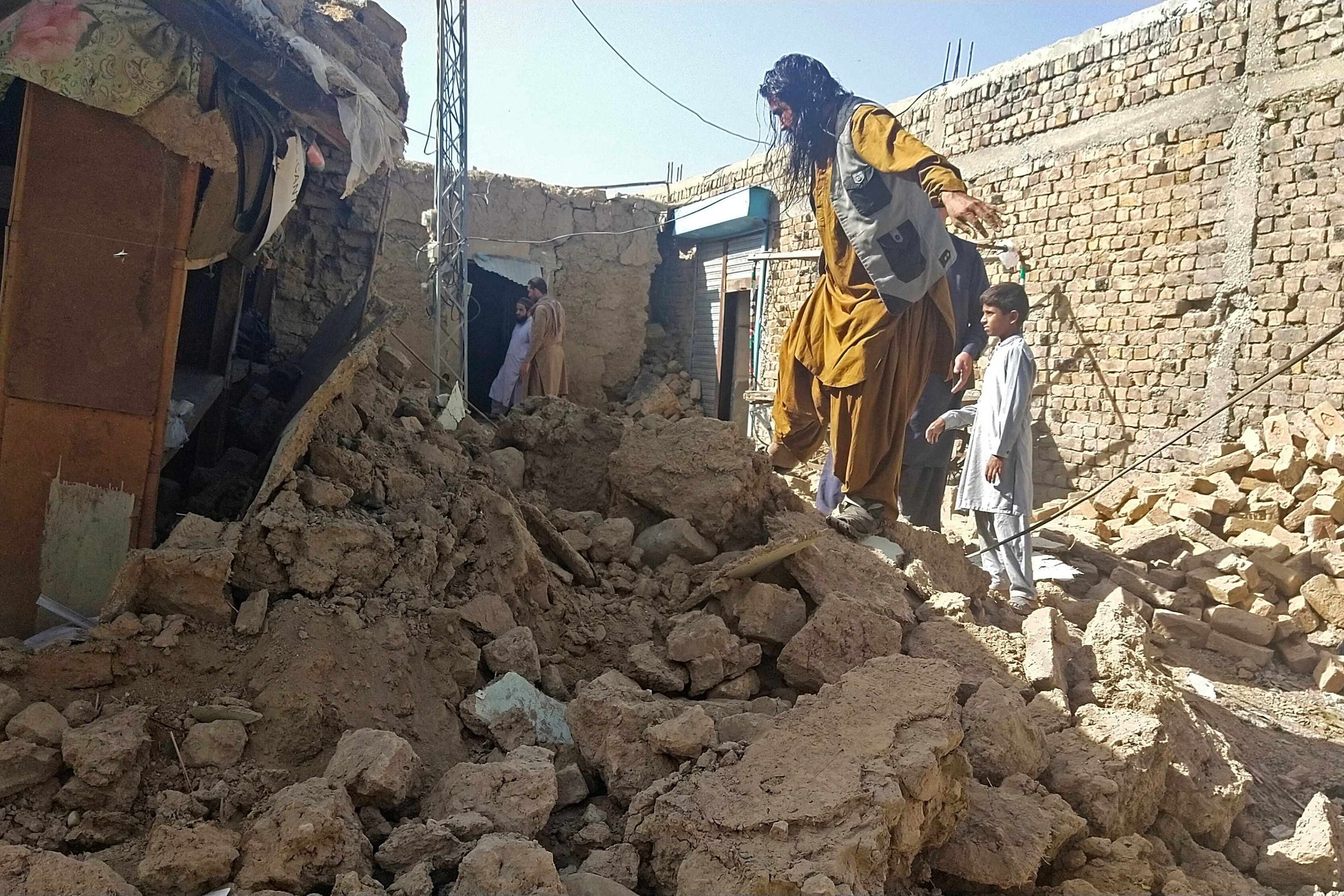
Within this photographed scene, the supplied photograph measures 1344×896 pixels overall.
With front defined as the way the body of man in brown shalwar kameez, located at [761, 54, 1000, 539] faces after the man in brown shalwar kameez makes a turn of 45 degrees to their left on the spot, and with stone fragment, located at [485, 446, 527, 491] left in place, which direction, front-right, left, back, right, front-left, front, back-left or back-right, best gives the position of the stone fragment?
right

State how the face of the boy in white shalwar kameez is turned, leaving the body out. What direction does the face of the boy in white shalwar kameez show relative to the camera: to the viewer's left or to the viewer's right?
to the viewer's left

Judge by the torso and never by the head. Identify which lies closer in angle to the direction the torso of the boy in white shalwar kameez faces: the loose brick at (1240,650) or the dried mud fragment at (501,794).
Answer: the dried mud fragment

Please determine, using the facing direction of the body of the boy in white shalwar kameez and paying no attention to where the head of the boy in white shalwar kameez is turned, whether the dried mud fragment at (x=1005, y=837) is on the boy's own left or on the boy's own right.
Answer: on the boy's own left

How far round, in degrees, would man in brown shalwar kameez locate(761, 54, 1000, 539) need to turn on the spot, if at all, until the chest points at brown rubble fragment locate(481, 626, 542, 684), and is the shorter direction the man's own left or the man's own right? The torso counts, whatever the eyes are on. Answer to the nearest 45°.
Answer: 0° — they already face it

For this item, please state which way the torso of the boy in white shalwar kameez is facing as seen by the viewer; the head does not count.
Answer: to the viewer's left

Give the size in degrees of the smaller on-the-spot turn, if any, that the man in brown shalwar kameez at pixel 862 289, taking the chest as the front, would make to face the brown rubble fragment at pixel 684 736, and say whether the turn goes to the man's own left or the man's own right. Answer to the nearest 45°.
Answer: approximately 45° to the man's own left

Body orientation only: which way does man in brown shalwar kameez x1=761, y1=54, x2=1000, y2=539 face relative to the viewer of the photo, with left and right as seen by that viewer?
facing the viewer and to the left of the viewer

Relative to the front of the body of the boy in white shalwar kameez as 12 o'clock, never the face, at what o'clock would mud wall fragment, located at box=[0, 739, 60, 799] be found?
The mud wall fragment is roughly at 10 o'clock from the boy in white shalwar kameez.

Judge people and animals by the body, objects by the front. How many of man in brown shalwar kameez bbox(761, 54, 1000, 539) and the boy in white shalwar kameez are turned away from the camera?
0

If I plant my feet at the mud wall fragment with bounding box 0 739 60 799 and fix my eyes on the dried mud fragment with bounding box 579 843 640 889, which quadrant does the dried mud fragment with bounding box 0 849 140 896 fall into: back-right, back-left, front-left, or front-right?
front-right

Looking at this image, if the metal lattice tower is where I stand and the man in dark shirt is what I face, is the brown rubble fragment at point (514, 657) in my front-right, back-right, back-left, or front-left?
front-right

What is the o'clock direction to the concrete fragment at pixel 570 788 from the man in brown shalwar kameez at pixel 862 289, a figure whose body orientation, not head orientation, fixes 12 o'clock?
The concrete fragment is roughly at 11 o'clock from the man in brown shalwar kameez.

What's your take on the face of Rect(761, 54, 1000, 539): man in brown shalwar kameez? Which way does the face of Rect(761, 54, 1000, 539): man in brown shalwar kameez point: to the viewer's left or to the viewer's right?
to the viewer's left
